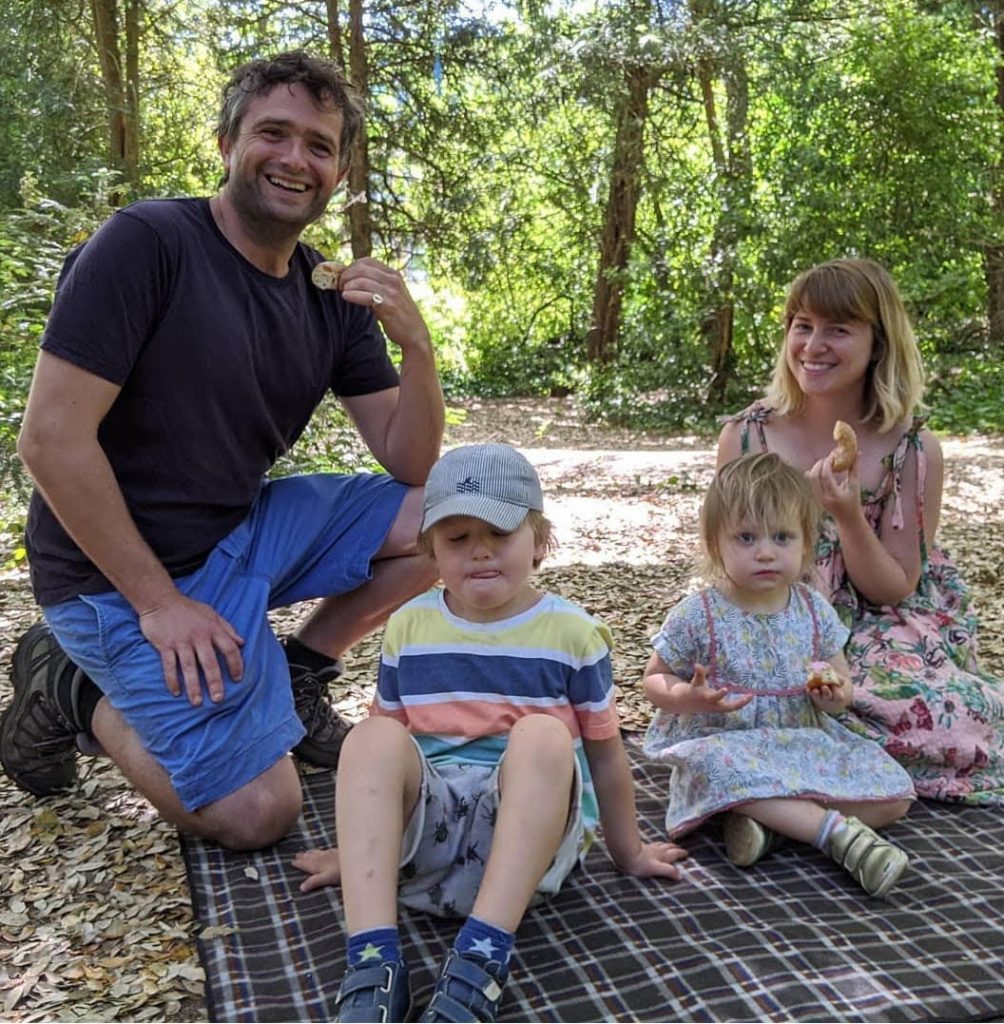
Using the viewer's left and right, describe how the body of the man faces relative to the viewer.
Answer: facing the viewer and to the right of the viewer

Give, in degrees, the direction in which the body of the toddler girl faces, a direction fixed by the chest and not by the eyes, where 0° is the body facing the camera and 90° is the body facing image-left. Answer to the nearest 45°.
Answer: approximately 0°

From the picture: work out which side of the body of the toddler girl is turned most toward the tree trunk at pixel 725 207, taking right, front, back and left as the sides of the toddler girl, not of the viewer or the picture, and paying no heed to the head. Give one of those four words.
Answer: back

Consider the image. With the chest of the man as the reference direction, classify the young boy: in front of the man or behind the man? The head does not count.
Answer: in front

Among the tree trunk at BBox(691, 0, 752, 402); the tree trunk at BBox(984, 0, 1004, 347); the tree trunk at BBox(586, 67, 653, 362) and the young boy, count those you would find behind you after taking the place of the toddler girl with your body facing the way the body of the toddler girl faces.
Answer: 3

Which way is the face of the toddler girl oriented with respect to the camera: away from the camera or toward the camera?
toward the camera

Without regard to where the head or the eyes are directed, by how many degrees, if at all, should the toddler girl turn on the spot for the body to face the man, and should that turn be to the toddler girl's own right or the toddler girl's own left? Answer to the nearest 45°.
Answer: approximately 90° to the toddler girl's own right

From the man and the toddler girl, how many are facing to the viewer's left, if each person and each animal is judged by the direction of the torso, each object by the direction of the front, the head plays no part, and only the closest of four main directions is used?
0

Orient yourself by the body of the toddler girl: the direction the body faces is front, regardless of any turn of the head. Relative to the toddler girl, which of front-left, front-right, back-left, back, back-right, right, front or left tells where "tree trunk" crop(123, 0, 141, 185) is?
back-right

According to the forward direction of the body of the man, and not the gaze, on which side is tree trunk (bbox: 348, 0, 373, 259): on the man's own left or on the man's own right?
on the man's own left

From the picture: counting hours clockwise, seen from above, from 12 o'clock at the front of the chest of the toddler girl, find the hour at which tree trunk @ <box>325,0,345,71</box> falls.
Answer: The tree trunk is roughly at 5 o'clock from the toddler girl.

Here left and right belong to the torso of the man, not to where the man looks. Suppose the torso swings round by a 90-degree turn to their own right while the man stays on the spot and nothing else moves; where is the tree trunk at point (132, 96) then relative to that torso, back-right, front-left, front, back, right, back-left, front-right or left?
back-right
